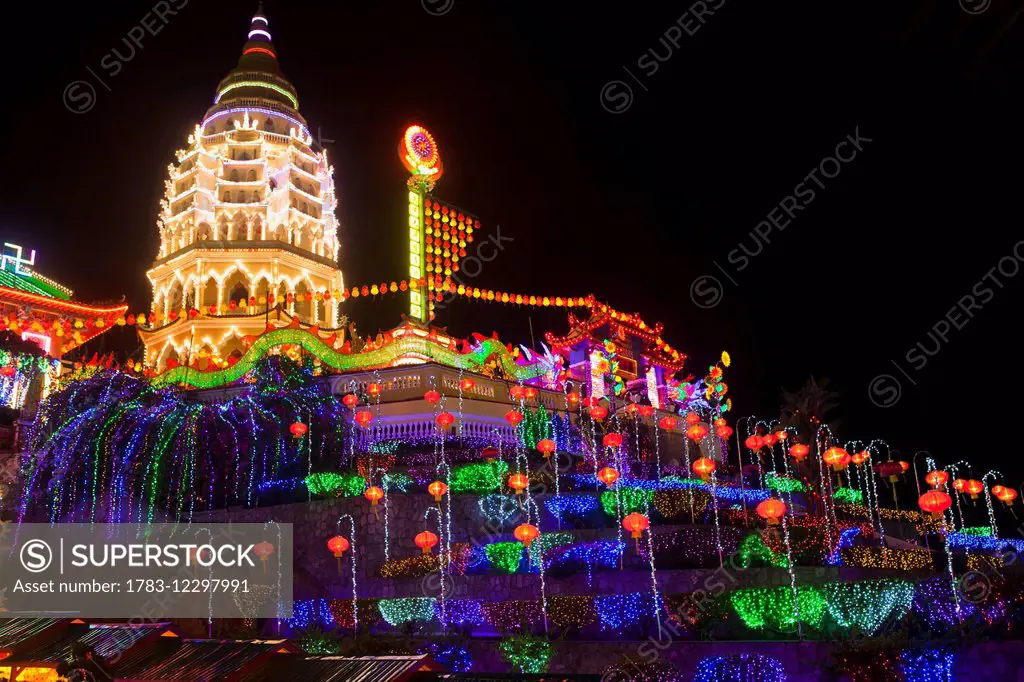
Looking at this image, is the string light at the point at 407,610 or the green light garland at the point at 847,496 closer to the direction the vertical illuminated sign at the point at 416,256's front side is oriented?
the string light

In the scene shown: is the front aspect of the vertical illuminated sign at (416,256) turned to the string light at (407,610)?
yes

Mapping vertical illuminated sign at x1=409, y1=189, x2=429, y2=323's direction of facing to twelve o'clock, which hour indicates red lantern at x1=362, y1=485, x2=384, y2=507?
The red lantern is roughly at 12 o'clock from the vertical illuminated sign.

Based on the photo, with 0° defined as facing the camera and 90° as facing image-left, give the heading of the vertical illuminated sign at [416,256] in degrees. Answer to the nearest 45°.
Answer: approximately 0°

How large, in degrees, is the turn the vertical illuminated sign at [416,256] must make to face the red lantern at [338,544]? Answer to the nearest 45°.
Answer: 0° — it already faces it

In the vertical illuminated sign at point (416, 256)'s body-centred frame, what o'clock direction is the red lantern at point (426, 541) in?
The red lantern is roughly at 12 o'clock from the vertical illuminated sign.

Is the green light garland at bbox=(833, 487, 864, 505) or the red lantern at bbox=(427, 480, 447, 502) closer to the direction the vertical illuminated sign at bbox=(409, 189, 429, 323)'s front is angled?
the red lantern

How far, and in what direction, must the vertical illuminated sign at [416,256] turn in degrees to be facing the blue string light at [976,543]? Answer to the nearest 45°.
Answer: approximately 45° to its left
